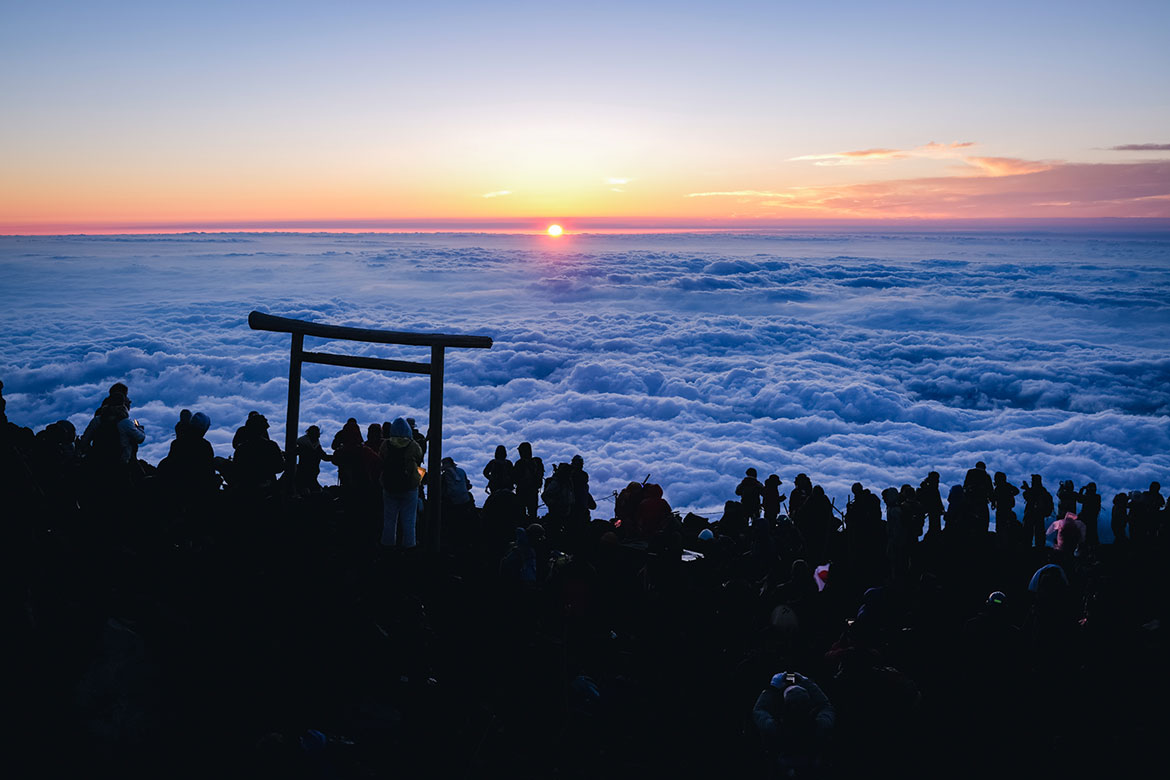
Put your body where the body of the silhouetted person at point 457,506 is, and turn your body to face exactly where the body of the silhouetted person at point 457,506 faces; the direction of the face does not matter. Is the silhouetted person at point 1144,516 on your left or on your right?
on your right

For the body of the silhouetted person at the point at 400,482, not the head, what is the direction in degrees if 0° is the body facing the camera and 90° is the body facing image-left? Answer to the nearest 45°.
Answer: approximately 180°

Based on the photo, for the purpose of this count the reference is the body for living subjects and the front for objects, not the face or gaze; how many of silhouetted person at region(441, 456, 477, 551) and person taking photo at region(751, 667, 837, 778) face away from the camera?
2

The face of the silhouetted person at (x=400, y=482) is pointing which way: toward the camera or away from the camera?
away from the camera

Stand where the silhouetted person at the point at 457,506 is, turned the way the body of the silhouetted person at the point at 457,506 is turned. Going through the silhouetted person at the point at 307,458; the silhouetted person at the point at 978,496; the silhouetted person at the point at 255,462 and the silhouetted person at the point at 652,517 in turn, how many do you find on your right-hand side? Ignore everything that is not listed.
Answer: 2

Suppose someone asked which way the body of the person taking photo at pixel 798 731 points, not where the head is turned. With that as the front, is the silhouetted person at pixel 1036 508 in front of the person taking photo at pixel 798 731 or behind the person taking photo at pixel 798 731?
in front

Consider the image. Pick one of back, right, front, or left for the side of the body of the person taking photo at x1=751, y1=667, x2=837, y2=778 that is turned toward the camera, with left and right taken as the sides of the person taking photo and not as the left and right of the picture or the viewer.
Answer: back

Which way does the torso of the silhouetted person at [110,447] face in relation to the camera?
away from the camera

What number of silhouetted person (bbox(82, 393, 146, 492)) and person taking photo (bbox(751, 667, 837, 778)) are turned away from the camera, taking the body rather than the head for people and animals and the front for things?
2

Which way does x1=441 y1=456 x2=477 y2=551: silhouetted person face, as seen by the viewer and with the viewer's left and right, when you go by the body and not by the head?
facing away from the viewer

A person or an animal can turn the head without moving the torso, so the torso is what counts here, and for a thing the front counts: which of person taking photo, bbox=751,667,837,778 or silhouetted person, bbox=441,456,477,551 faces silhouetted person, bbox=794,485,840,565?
person taking photo, bbox=751,667,837,778
